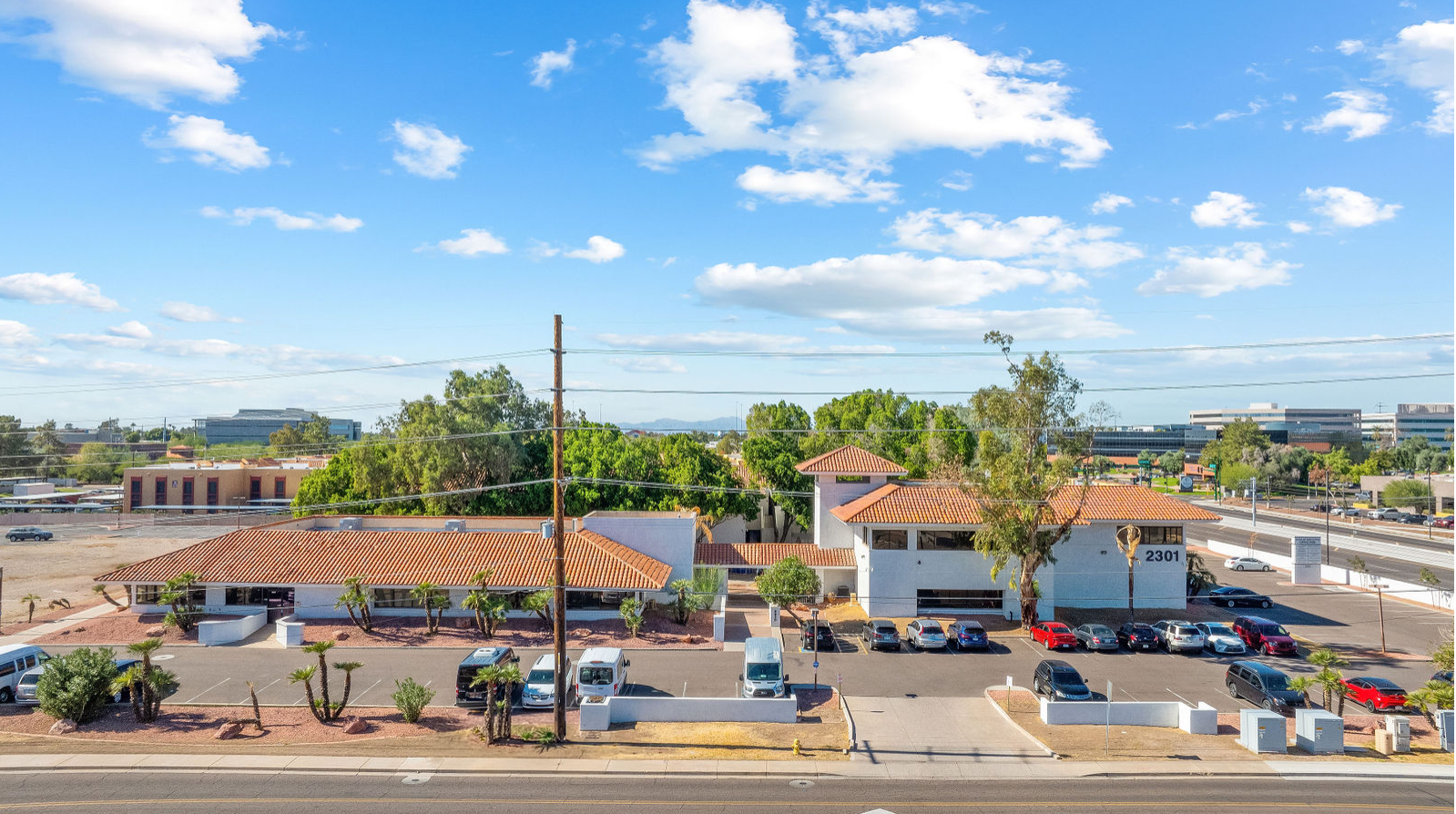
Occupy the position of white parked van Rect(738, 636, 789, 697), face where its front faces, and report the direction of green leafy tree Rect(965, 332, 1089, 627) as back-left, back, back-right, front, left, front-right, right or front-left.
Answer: back-left

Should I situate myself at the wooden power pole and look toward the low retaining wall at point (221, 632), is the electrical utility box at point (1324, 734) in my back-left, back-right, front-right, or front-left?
back-right

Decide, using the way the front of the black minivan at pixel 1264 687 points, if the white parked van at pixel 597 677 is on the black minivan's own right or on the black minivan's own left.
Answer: on the black minivan's own right

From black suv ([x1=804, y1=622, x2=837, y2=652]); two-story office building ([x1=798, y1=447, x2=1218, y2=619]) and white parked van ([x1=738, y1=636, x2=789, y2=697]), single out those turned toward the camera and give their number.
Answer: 2

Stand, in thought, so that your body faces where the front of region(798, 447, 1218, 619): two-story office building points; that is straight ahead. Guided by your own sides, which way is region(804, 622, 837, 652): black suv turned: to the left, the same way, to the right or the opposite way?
the opposite way

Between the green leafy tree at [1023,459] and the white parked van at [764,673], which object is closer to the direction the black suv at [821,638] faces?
the green leafy tree

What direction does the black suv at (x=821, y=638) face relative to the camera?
away from the camera

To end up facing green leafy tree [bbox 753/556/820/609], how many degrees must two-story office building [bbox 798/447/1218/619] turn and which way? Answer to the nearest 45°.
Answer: approximately 45° to its right

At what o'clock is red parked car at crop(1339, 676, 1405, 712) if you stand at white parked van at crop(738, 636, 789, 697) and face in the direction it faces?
The red parked car is roughly at 9 o'clock from the white parked van.
